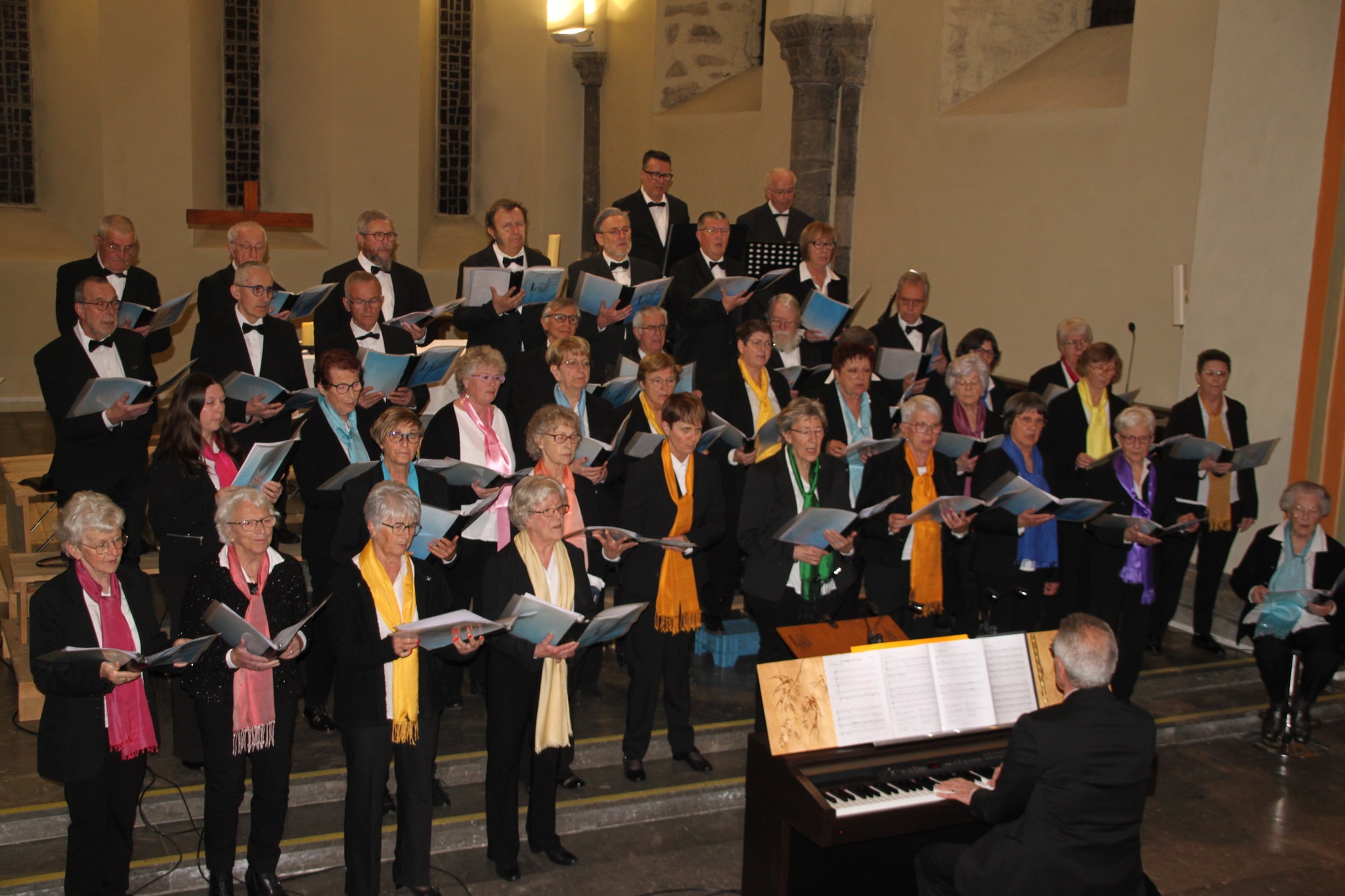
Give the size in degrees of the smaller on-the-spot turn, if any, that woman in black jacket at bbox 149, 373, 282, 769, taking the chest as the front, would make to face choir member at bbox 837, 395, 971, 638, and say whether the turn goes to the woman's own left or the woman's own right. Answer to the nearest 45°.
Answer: approximately 45° to the woman's own left

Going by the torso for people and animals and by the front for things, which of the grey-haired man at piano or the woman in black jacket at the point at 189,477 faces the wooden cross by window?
the grey-haired man at piano

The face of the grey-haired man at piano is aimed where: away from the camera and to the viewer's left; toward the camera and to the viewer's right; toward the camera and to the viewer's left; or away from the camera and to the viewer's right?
away from the camera and to the viewer's left

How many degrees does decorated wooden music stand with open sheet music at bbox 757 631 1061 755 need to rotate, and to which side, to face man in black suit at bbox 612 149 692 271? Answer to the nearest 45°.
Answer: approximately 135° to its right

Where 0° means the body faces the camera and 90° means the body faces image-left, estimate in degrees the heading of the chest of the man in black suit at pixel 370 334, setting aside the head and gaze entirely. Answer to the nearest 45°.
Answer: approximately 315°

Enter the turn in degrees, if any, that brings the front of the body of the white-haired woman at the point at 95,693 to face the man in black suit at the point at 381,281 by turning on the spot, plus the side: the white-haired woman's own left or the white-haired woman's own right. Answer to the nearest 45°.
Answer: approximately 90° to the white-haired woman's own left

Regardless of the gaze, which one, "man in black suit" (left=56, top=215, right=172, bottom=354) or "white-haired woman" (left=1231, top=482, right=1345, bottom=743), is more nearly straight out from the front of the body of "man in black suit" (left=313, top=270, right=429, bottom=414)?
the white-haired woman

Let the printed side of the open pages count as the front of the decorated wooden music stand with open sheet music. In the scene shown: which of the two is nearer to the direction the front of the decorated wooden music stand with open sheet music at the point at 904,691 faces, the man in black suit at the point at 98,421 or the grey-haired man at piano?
the grey-haired man at piano
